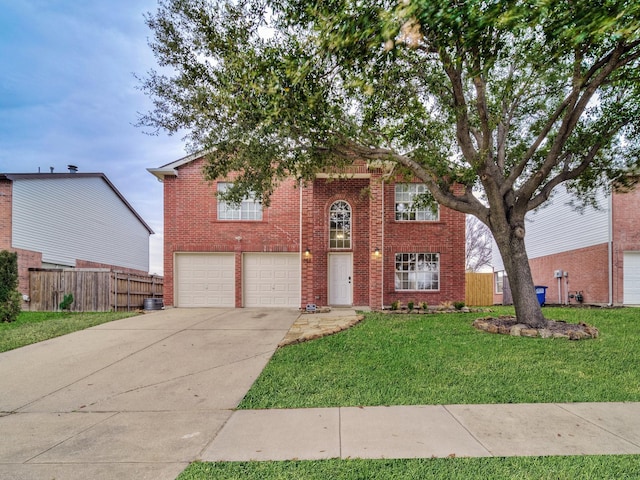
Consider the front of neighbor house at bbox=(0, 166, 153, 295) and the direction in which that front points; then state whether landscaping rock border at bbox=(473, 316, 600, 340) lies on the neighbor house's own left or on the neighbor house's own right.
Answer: on the neighbor house's own left

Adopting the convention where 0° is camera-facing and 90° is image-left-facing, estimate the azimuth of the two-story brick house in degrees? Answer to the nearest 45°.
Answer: approximately 0°

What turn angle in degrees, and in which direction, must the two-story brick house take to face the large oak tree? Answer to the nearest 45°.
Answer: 0° — it already faces it

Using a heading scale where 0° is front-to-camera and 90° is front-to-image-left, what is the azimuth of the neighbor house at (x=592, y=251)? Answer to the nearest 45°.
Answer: approximately 315°

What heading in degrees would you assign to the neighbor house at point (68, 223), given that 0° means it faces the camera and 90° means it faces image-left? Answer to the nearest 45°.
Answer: approximately 45°

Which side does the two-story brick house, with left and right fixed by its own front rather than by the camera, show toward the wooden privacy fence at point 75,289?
right

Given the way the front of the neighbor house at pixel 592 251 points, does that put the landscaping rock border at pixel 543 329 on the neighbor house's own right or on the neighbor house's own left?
on the neighbor house's own right
